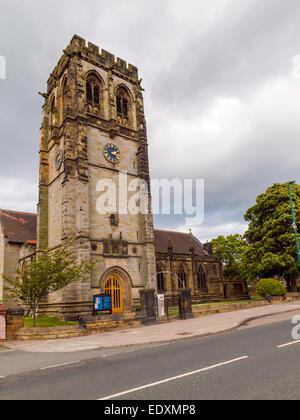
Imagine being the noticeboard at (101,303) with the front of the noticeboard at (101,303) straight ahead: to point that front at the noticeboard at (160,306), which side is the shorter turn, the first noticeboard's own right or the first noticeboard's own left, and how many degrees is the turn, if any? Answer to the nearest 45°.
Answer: approximately 90° to the first noticeboard's own left

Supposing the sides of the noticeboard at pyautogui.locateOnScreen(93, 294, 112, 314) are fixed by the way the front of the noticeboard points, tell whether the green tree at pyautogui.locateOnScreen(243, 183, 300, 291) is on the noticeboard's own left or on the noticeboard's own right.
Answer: on the noticeboard's own left

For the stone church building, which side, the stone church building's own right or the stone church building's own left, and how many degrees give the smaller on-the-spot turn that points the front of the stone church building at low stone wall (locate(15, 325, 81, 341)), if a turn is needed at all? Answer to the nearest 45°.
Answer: approximately 45° to the stone church building's own right

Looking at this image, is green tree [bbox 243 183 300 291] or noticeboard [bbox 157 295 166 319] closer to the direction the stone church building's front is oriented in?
the noticeboard

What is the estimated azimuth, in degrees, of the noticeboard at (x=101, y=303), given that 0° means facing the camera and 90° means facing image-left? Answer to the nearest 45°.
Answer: approximately 0°

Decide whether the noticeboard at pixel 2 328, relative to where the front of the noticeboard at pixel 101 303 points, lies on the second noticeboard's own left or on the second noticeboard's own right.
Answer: on the second noticeboard's own right

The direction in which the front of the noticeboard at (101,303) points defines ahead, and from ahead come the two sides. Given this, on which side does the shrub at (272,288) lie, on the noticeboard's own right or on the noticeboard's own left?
on the noticeboard's own left

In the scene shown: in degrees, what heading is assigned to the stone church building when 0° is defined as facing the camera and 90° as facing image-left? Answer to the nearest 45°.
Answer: approximately 315°
